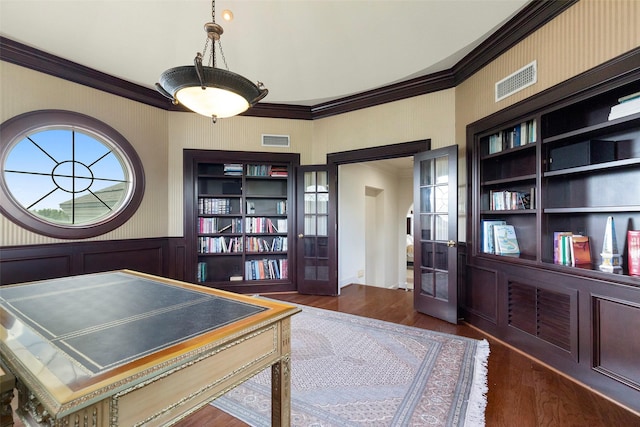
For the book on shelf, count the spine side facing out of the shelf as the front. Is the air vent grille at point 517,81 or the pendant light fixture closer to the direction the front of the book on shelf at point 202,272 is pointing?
the pendant light fixture

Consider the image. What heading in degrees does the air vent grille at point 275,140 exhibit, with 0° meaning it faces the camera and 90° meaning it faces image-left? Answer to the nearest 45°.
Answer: approximately 0°

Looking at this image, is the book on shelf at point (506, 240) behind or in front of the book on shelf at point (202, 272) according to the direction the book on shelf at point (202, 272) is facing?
in front

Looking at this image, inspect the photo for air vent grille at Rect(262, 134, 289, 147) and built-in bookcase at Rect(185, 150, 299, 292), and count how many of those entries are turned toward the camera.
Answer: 2

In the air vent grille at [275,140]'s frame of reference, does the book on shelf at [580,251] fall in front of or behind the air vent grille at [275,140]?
in front

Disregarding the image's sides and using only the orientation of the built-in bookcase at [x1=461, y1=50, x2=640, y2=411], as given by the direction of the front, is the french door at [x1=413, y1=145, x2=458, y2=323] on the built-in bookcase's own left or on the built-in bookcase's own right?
on the built-in bookcase's own right

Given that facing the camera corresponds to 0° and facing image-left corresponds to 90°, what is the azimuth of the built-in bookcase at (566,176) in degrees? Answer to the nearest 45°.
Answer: approximately 45°

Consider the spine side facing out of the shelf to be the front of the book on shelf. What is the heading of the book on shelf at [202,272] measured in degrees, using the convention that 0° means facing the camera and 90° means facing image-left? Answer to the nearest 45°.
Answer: approximately 0°

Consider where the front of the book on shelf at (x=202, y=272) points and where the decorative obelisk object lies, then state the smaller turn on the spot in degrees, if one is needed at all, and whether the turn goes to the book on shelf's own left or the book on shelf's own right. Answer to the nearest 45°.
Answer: approximately 45° to the book on shelf's own left

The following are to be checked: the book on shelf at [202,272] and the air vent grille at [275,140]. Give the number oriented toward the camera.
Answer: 2

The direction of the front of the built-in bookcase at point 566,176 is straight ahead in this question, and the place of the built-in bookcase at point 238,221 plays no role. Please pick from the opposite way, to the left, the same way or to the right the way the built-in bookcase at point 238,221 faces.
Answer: to the left

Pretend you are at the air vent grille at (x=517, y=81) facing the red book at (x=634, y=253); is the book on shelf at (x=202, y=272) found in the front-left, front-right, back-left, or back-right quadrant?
back-right

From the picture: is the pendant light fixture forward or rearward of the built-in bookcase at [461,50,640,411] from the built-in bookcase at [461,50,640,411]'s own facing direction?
forward
